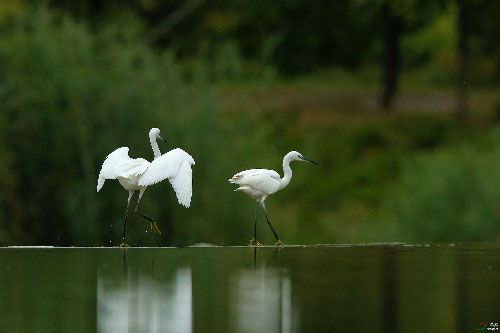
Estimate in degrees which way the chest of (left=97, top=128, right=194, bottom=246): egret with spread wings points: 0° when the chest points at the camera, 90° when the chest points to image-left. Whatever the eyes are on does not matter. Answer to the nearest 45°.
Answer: approximately 225°

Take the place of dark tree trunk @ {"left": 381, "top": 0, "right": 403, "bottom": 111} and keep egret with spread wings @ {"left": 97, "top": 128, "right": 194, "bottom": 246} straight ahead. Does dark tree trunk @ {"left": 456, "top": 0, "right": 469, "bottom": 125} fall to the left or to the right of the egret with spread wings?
left
